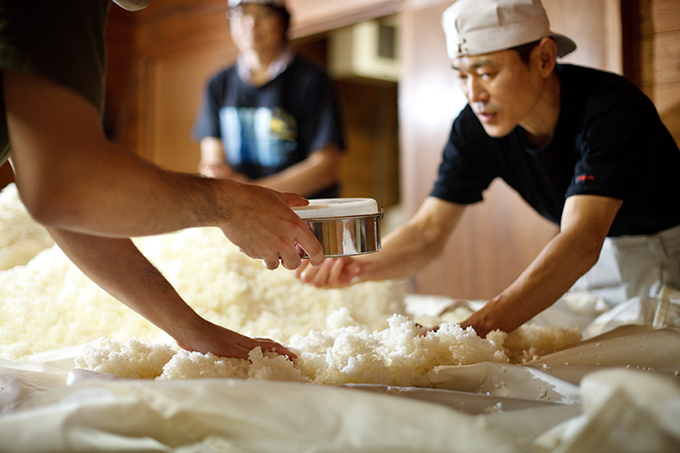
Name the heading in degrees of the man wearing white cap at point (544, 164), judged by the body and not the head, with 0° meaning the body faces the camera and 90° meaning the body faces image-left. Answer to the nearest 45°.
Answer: approximately 45°

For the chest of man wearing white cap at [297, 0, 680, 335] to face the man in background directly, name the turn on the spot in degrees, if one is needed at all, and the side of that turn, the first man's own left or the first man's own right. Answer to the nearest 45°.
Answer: approximately 90° to the first man's own right
